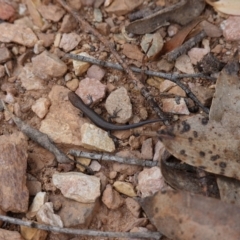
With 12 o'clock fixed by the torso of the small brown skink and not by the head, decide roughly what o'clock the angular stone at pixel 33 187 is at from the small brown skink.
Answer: The angular stone is roughly at 9 o'clock from the small brown skink.

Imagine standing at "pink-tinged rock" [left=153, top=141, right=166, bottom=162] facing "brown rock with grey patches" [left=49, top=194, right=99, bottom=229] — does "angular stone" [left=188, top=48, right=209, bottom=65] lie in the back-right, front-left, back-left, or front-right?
back-right

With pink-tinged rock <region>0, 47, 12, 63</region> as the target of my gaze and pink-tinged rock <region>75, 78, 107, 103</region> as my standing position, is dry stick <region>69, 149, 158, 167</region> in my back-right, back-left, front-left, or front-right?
back-left

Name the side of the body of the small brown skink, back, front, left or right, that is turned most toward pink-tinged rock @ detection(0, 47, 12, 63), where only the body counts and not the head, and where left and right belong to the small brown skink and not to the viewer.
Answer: front

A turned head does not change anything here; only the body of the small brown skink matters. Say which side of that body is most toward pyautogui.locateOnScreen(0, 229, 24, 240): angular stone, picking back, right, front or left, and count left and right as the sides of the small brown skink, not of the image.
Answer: left

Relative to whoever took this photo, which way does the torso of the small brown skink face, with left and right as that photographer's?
facing away from the viewer and to the left of the viewer

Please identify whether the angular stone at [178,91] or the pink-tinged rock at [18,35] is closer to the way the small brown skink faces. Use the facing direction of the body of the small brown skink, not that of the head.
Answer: the pink-tinged rock

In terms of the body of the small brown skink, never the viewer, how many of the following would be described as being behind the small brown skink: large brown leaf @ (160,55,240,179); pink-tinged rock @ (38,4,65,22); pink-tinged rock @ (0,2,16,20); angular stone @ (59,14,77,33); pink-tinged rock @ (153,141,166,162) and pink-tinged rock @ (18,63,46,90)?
2

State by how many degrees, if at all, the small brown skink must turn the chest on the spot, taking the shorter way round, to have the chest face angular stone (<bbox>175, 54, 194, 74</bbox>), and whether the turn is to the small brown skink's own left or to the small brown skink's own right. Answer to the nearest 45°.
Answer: approximately 135° to the small brown skink's own right

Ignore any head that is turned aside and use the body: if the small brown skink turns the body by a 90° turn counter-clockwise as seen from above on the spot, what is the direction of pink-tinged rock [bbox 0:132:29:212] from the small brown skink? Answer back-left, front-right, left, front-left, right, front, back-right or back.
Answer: front
